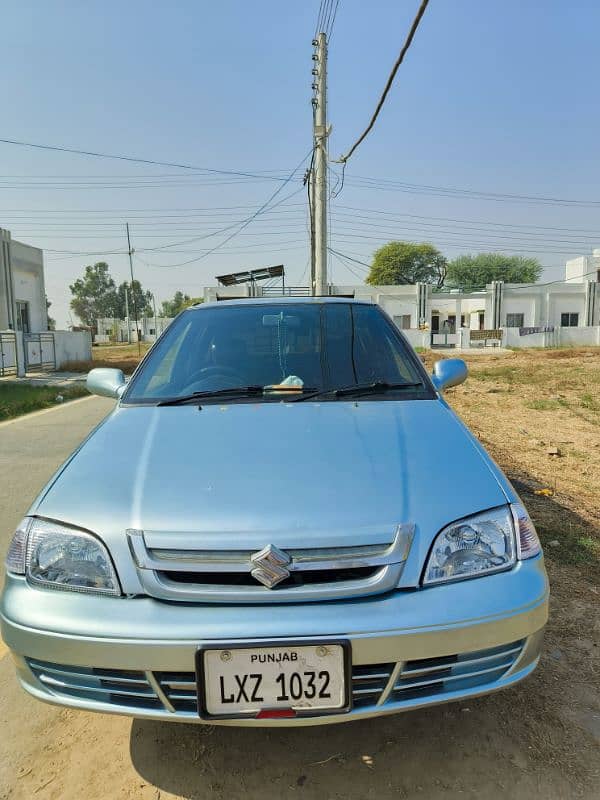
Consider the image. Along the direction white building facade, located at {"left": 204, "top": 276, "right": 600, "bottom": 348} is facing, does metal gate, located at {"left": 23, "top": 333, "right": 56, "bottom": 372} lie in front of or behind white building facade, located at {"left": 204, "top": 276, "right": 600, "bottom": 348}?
in front

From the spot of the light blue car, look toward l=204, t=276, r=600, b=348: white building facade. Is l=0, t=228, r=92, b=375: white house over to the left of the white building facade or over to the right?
left

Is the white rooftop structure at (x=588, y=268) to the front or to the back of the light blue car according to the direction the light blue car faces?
to the back

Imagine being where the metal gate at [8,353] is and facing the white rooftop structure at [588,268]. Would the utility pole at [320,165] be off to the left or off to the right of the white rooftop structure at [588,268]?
right

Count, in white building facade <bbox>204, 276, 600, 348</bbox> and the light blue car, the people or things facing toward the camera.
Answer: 2

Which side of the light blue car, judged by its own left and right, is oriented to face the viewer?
front

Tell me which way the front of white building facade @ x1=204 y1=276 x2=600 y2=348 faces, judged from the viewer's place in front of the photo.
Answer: facing the viewer

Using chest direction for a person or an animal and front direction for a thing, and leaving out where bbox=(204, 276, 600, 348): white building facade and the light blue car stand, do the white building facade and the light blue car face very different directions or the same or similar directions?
same or similar directions

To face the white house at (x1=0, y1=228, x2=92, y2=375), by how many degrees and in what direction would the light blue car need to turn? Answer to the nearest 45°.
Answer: approximately 135° to its right

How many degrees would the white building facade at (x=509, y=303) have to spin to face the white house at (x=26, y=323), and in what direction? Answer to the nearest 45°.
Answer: approximately 45° to its right

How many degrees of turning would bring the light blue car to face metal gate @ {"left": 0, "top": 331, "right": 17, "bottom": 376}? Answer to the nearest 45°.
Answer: approximately 135° to its right

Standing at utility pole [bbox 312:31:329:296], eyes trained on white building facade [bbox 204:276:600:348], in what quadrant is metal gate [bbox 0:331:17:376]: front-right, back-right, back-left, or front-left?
back-left

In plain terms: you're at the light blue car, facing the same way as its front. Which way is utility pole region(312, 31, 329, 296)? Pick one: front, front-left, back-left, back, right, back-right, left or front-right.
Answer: back

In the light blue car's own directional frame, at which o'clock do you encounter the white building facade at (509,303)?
The white building facade is roughly at 7 o'clock from the light blue car.
